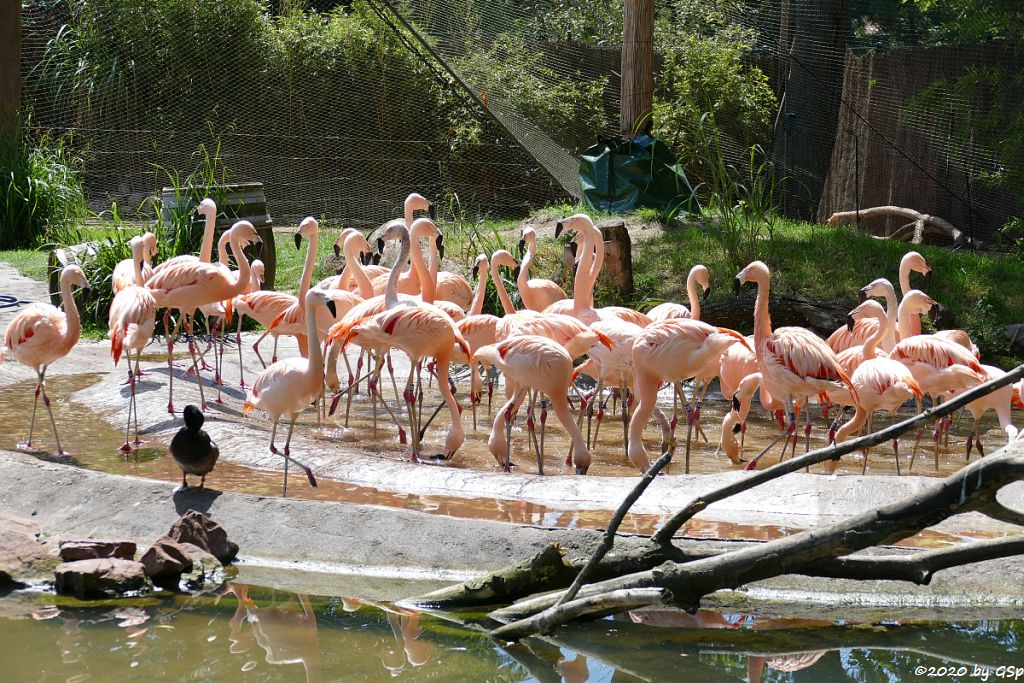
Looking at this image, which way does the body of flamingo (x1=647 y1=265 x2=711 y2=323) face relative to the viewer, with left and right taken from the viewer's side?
facing to the right of the viewer

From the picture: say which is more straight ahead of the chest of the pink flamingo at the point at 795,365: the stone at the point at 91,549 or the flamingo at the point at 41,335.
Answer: the flamingo

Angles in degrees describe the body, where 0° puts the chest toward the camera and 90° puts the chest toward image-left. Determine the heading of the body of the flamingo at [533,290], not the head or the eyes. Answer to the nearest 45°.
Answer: approximately 90°

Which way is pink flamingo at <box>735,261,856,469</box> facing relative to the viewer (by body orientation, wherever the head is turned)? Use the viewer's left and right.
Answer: facing to the left of the viewer

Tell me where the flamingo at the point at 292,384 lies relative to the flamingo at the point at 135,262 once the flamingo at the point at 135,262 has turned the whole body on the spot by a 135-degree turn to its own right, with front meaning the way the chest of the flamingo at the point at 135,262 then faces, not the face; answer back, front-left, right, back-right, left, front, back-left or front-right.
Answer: front-left

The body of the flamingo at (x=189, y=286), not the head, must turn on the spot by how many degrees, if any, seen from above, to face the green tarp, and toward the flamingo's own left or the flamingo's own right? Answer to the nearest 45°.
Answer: approximately 45° to the flamingo's own left

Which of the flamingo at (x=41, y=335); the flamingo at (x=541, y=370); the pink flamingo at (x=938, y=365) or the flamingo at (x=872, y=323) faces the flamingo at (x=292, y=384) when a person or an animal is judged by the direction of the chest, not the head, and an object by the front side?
the flamingo at (x=41, y=335)

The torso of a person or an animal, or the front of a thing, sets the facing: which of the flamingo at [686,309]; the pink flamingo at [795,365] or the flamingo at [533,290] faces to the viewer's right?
the flamingo at [686,309]

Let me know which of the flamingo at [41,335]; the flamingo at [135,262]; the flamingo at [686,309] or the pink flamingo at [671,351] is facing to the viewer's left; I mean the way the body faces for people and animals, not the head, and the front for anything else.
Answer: the pink flamingo

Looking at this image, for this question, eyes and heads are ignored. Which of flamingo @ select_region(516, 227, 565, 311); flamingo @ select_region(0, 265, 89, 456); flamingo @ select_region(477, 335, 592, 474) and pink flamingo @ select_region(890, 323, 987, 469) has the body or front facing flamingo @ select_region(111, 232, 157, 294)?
flamingo @ select_region(516, 227, 565, 311)

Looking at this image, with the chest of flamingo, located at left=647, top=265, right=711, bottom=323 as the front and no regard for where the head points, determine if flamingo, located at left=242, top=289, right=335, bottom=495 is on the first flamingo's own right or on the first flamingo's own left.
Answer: on the first flamingo's own right

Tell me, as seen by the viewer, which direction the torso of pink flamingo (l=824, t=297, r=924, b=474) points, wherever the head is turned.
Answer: to the viewer's left

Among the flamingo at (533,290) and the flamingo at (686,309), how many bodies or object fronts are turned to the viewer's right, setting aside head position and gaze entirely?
1

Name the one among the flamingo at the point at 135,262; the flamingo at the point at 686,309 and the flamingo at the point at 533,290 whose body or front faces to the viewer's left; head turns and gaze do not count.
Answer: the flamingo at the point at 533,290
